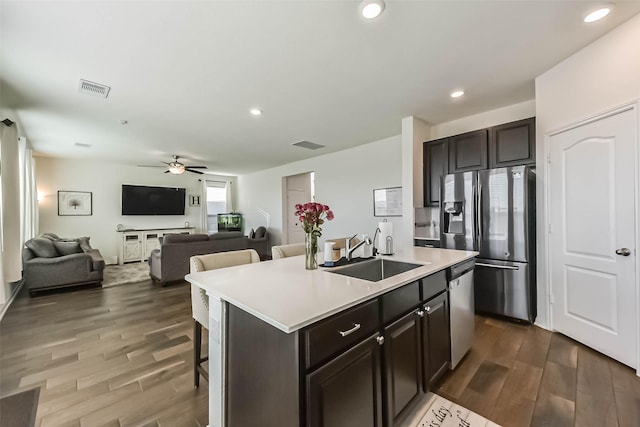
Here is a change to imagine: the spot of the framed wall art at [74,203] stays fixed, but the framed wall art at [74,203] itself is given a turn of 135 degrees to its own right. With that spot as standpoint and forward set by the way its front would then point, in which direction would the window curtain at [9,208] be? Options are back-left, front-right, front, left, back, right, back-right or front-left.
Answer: back-left

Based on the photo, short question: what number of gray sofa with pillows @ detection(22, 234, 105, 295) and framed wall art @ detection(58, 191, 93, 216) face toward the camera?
1

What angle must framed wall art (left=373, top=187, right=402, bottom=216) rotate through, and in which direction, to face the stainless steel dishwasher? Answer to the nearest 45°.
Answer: approximately 45° to its left

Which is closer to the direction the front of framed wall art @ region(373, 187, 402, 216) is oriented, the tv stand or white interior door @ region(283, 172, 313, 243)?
the tv stand

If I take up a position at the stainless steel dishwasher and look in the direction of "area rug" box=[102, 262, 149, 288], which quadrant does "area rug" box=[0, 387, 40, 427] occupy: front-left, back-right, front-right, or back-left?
front-left

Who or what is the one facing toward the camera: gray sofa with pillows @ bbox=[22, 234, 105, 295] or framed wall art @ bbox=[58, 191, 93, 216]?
the framed wall art

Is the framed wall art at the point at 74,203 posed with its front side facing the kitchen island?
yes

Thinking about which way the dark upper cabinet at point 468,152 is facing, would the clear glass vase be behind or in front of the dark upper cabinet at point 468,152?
in front

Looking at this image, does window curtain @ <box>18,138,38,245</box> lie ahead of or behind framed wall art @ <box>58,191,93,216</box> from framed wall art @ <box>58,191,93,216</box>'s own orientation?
ahead

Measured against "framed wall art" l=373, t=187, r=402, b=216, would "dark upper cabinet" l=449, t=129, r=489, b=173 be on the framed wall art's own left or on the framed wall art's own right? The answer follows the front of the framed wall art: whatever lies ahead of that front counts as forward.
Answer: on the framed wall art's own left

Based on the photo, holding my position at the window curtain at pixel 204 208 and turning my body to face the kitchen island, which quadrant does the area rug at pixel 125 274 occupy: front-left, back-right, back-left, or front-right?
front-right

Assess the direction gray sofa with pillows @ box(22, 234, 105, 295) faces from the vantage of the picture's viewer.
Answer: facing to the right of the viewer

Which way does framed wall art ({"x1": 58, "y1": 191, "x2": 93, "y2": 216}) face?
toward the camera

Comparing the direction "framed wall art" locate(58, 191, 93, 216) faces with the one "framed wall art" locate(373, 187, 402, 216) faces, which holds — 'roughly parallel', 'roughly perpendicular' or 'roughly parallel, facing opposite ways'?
roughly perpendicular

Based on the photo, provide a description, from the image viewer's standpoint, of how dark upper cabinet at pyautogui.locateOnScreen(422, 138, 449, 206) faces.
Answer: facing the viewer and to the left of the viewer
